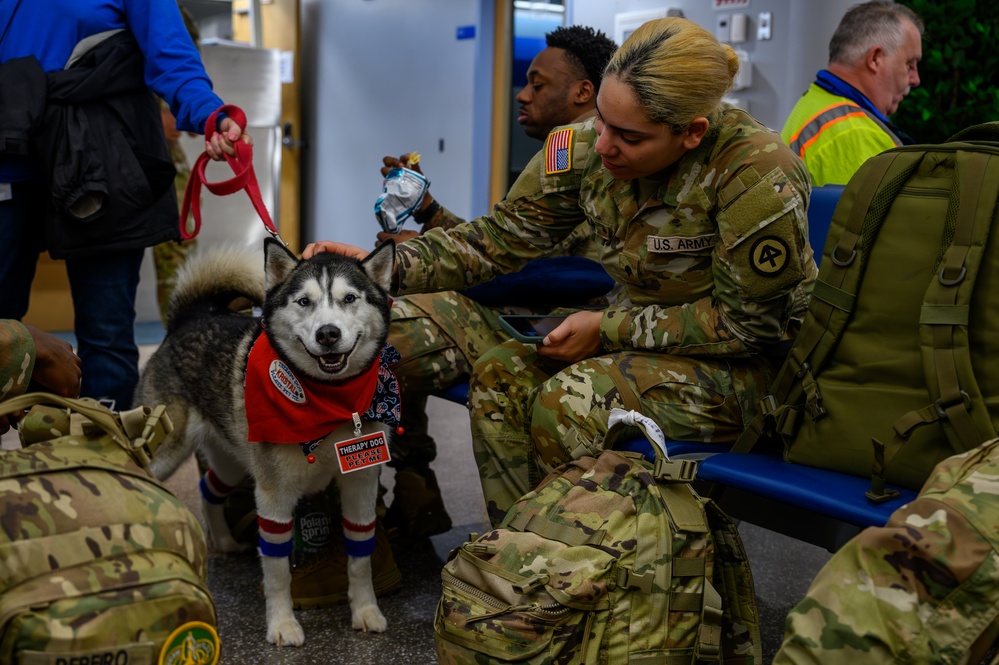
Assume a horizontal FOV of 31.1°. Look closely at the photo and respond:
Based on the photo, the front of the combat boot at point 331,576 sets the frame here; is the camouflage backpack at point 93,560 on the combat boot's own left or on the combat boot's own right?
on the combat boot's own left

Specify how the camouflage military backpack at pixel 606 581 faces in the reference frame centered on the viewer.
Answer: facing the viewer and to the left of the viewer
